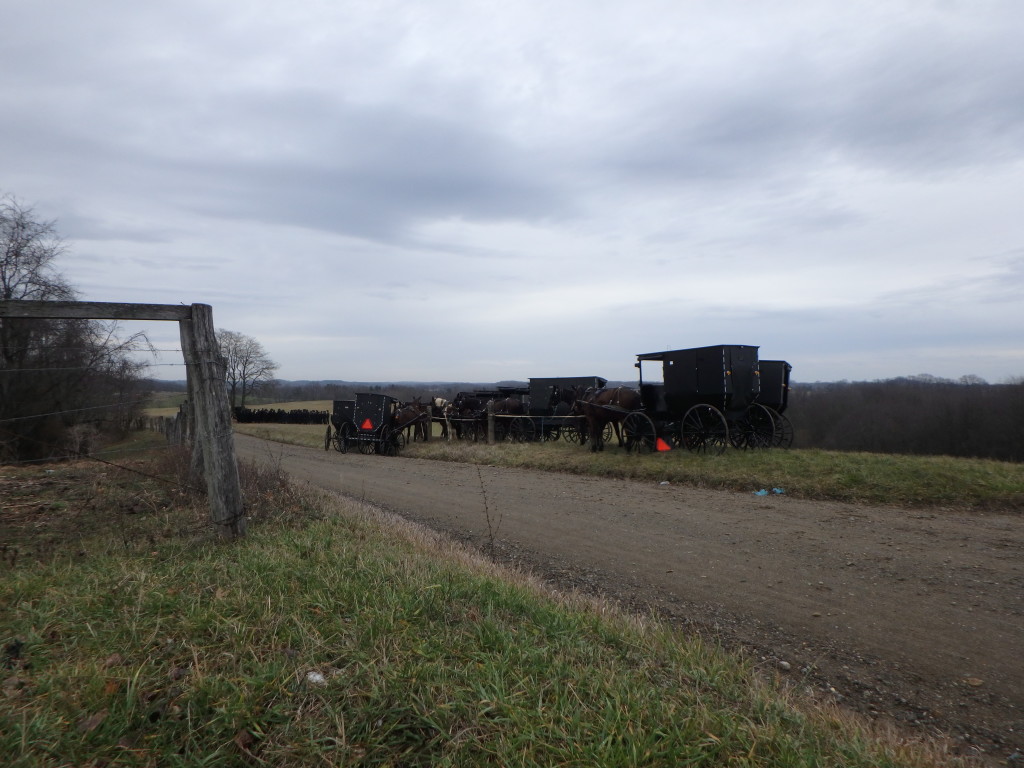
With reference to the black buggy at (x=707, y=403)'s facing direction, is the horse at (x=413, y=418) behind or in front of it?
in front

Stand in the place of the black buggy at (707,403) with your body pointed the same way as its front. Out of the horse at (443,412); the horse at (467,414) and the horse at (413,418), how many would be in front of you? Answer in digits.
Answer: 3

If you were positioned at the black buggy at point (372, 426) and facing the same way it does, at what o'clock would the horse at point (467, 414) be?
The horse is roughly at 1 o'clock from the black buggy.

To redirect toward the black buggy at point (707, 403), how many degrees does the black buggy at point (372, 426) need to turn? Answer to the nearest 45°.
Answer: approximately 90° to its right

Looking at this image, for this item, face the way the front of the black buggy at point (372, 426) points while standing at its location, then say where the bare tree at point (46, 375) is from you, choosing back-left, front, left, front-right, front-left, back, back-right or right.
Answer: back

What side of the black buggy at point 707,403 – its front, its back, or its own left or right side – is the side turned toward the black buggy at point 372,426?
front

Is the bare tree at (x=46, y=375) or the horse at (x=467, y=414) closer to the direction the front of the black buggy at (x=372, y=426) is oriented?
the horse

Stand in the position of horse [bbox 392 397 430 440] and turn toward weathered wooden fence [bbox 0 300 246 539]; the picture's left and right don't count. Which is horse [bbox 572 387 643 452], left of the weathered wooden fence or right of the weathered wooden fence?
left

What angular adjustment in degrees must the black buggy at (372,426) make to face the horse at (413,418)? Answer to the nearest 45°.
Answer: approximately 45° to its right
